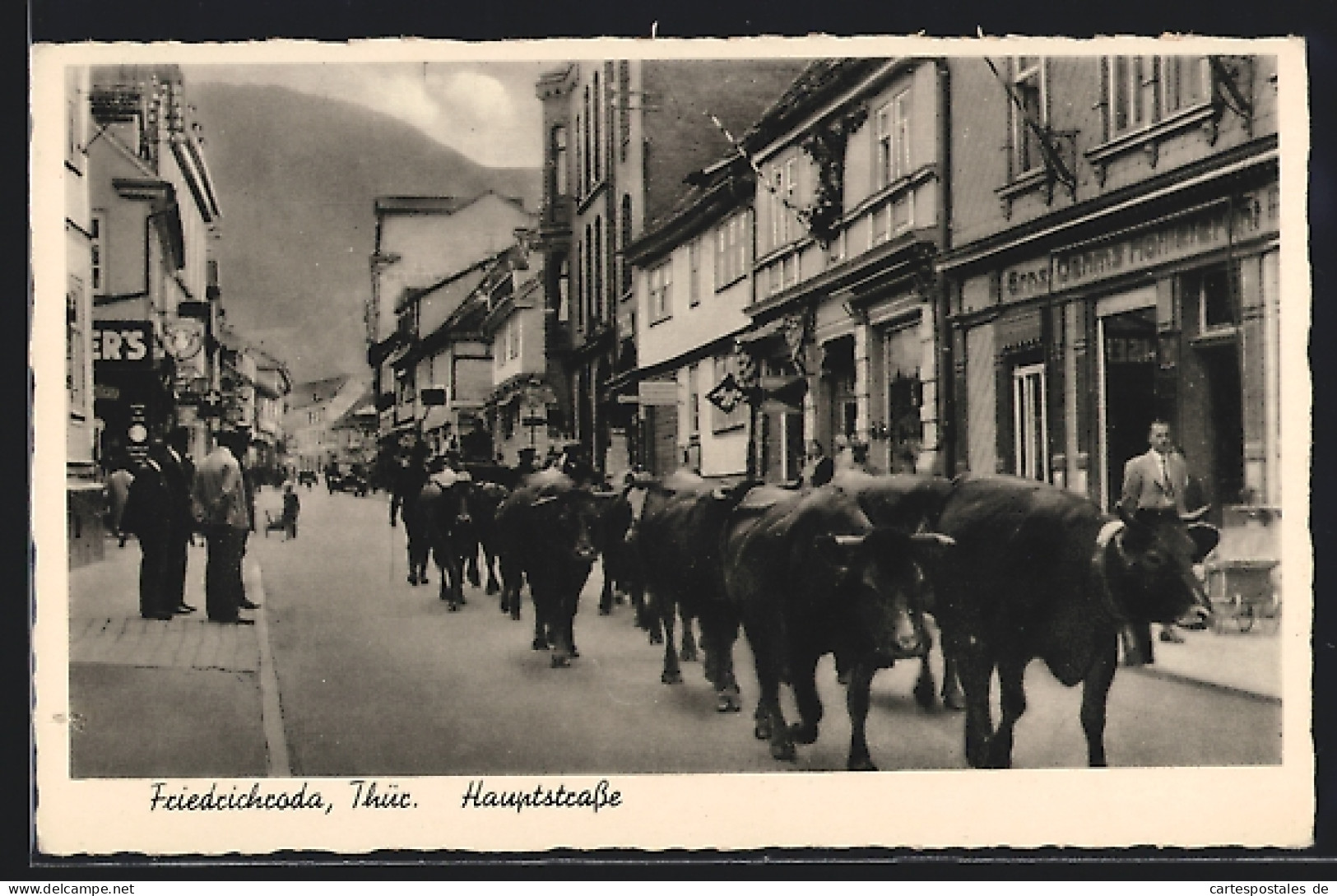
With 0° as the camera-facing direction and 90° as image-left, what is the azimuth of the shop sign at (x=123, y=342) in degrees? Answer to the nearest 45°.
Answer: approximately 0°
